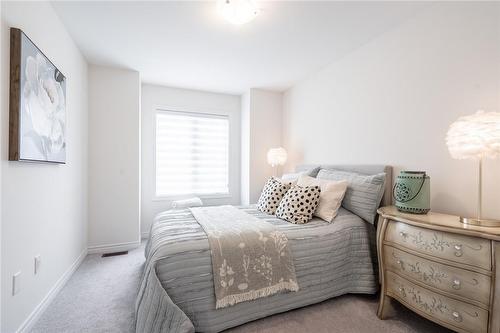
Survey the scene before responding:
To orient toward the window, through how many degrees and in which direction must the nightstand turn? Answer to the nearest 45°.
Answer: approximately 45° to its right

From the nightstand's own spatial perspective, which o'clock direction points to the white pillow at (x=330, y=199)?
The white pillow is roughly at 2 o'clock from the nightstand.

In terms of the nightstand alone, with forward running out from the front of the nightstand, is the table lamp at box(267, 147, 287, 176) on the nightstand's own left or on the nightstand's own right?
on the nightstand's own right

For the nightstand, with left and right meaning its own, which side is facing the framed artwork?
front

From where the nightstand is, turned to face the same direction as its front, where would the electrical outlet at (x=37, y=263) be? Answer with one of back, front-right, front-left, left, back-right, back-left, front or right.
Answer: front

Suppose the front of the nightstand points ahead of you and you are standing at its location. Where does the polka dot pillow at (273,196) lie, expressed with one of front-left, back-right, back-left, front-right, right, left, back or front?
front-right

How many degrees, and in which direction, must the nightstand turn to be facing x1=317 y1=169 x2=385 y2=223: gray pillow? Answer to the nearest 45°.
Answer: approximately 90° to its right

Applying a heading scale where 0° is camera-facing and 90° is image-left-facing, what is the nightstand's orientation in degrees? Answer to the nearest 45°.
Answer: approximately 45°

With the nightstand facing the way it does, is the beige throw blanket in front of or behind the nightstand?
in front

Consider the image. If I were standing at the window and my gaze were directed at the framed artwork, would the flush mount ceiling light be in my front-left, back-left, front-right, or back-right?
front-left
